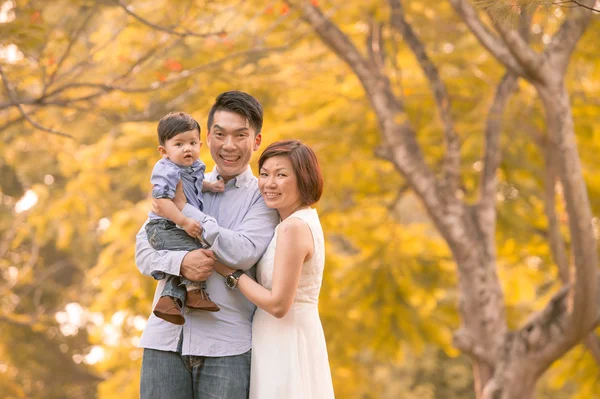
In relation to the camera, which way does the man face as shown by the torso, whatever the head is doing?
toward the camera

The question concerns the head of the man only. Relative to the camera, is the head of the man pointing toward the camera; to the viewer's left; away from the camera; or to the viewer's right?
toward the camera
